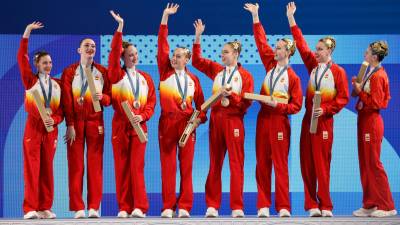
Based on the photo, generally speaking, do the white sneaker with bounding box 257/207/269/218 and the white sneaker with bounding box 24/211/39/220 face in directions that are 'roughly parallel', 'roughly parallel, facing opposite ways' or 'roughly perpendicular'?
roughly parallel

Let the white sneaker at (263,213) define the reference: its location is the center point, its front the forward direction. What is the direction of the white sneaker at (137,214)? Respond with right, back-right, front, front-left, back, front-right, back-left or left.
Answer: front-right

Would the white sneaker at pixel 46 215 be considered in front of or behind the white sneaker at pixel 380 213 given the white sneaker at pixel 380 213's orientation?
in front

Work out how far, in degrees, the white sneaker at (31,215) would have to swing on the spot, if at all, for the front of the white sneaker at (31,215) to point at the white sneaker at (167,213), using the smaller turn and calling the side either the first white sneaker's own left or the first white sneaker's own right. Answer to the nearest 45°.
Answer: approximately 135° to the first white sneaker's own left

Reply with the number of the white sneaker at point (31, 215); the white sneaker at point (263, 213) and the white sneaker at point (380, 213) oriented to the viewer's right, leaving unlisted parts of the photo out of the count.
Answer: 0

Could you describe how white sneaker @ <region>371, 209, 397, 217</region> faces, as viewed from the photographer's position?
facing to the left of the viewer

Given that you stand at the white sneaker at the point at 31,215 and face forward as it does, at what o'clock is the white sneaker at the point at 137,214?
the white sneaker at the point at 137,214 is roughly at 8 o'clock from the white sneaker at the point at 31,215.

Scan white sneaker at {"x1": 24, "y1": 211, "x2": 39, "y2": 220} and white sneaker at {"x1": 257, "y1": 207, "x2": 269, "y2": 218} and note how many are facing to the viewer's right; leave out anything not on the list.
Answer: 0

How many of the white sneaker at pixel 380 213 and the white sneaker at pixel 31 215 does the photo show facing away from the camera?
0

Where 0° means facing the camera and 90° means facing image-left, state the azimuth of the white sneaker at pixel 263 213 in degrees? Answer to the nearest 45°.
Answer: approximately 45°

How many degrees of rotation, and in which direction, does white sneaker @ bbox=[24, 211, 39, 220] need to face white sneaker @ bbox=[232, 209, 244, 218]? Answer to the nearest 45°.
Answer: approximately 135° to its left

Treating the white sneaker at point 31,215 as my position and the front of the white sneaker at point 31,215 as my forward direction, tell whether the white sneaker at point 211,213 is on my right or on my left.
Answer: on my left
